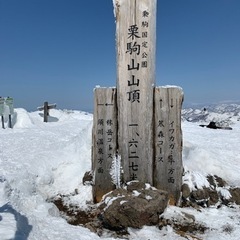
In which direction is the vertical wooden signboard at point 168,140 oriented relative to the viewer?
toward the camera

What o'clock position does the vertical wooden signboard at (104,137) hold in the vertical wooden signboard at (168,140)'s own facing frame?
the vertical wooden signboard at (104,137) is roughly at 3 o'clock from the vertical wooden signboard at (168,140).

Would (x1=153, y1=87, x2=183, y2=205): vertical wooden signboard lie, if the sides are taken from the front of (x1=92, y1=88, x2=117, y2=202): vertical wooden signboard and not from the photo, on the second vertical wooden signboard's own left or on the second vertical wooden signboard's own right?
on the second vertical wooden signboard's own left

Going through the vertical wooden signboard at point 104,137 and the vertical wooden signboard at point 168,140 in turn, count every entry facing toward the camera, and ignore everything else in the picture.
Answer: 2
